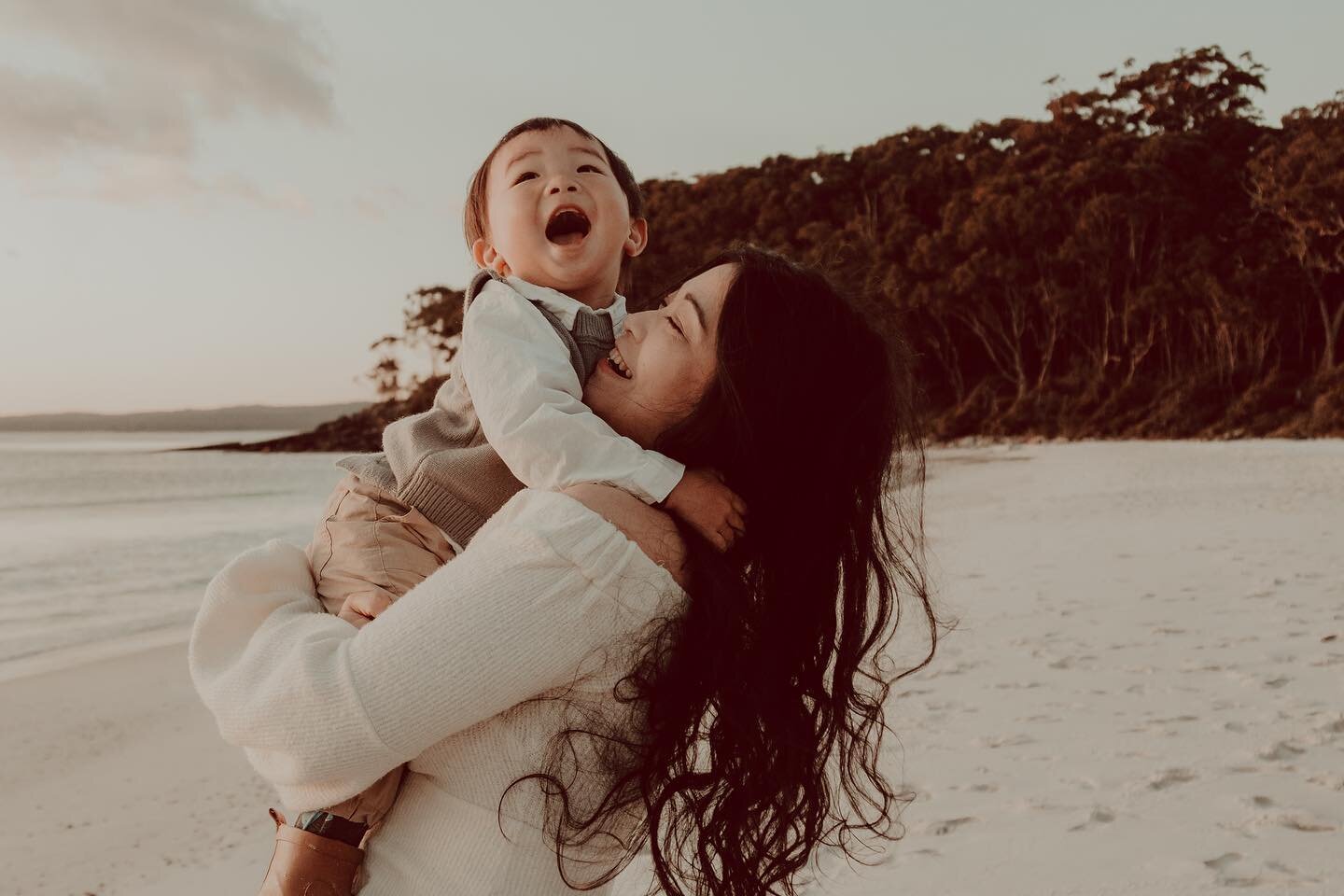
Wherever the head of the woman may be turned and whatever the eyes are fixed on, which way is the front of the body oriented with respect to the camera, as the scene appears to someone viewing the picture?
to the viewer's left

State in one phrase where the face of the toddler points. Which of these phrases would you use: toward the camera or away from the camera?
toward the camera

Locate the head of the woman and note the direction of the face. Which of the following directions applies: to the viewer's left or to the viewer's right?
to the viewer's left
